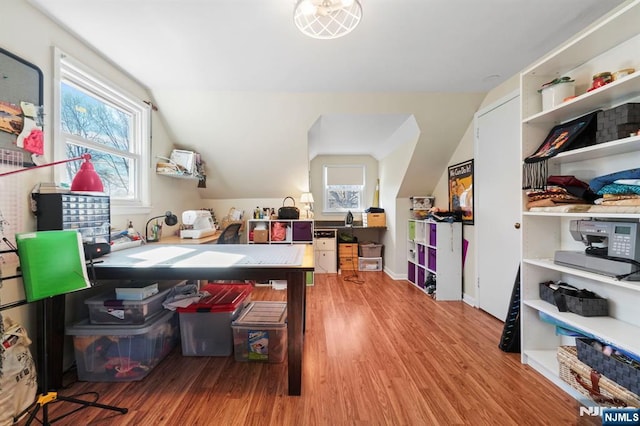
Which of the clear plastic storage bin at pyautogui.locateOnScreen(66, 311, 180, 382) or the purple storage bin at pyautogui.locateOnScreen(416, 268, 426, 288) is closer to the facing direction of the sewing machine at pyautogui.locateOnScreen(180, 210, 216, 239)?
the purple storage bin

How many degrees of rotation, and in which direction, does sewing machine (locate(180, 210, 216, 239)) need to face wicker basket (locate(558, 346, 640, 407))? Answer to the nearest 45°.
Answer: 0° — it already faces it

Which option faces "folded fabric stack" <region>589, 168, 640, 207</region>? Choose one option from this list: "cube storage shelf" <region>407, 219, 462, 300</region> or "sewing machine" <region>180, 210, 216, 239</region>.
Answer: the sewing machine

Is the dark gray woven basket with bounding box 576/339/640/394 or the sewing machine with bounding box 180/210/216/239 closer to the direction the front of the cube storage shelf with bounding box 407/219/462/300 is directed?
the sewing machine

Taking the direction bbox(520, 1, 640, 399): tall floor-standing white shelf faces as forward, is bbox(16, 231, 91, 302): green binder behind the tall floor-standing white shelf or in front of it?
in front

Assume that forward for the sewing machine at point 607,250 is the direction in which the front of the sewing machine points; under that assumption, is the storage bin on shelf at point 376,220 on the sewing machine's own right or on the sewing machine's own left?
on the sewing machine's own right

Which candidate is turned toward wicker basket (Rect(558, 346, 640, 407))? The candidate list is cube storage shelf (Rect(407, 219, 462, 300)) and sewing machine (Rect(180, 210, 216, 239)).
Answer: the sewing machine

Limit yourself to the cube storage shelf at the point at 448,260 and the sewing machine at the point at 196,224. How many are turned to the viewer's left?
1

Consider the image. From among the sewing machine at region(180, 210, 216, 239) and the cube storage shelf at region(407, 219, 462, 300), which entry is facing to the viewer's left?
the cube storage shelf

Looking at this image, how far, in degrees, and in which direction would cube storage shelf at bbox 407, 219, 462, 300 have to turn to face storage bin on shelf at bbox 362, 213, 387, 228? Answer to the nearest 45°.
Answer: approximately 45° to its right

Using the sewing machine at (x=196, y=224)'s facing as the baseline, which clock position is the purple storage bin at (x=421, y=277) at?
The purple storage bin is roughly at 11 o'clock from the sewing machine.

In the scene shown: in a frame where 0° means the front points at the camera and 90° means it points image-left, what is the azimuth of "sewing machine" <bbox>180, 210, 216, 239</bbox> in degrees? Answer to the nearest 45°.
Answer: approximately 315°

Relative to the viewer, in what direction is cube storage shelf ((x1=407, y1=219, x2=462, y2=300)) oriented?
to the viewer's left
